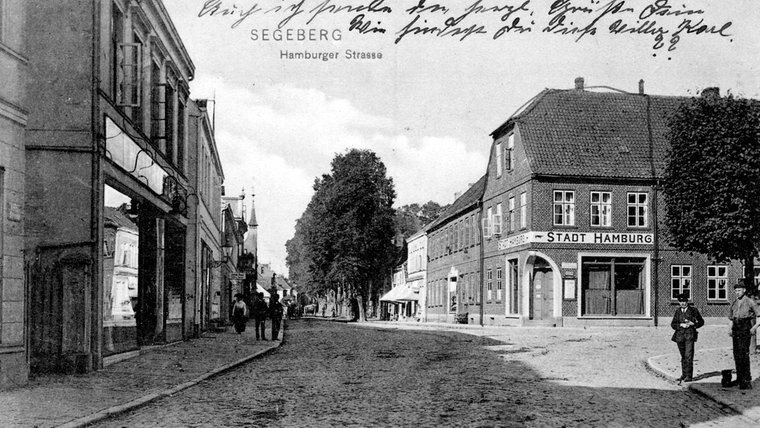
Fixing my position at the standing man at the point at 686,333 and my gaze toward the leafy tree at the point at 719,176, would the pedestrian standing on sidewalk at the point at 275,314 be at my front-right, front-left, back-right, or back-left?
front-left

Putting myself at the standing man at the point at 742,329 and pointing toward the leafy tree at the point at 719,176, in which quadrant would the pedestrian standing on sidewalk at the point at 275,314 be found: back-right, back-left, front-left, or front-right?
front-left

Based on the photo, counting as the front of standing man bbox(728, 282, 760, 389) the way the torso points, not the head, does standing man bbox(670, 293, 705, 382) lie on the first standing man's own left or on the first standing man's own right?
on the first standing man's own right

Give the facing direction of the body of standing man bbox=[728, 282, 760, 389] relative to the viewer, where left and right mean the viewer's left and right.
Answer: facing the viewer and to the left of the viewer

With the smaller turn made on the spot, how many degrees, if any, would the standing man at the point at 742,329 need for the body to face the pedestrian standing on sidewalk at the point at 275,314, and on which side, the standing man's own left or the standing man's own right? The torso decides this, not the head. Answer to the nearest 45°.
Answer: approximately 90° to the standing man's own right

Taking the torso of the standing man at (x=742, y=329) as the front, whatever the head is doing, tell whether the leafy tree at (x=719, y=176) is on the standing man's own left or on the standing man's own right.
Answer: on the standing man's own right

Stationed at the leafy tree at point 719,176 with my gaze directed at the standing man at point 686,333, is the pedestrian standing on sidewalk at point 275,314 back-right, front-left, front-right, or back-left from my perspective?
back-right
